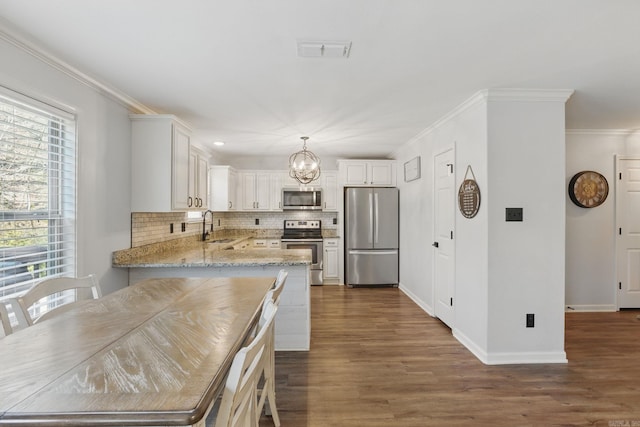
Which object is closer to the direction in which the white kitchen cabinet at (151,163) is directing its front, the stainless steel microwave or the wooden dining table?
the stainless steel microwave

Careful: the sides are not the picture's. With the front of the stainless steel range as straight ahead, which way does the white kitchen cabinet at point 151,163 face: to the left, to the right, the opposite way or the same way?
to the left

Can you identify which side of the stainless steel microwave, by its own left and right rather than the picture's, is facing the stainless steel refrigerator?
left

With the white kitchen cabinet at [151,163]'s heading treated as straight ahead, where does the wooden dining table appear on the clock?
The wooden dining table is roughly at 3 o'clock from the white kitchen cabinet.

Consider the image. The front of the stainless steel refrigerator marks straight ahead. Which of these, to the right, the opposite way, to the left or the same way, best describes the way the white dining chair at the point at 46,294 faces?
to the left

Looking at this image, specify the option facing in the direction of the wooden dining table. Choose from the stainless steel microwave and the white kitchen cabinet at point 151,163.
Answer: the stainless steel microwave

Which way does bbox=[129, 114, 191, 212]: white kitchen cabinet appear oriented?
to the viewer's right

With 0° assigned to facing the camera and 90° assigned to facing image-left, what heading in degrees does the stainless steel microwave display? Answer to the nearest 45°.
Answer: approximately 0°

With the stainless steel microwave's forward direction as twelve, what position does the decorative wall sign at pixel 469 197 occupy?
The decorative wall sign is roughly at 11 o'clock from the stainless steel microwave.

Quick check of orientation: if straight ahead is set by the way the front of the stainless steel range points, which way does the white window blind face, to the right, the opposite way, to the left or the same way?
to the left
